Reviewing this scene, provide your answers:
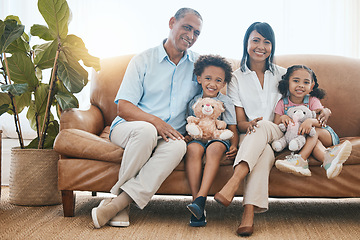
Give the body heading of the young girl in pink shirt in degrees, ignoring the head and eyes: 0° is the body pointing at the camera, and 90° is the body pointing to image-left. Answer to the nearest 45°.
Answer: approximately 0°

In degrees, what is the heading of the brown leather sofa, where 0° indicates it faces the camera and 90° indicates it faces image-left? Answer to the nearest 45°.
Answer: approximately 0°

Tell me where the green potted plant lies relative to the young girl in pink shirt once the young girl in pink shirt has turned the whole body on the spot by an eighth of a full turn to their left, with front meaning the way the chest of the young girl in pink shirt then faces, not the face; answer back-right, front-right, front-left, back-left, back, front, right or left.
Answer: back-right

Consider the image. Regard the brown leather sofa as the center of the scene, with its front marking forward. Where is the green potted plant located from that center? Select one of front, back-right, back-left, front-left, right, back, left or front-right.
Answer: back-right
